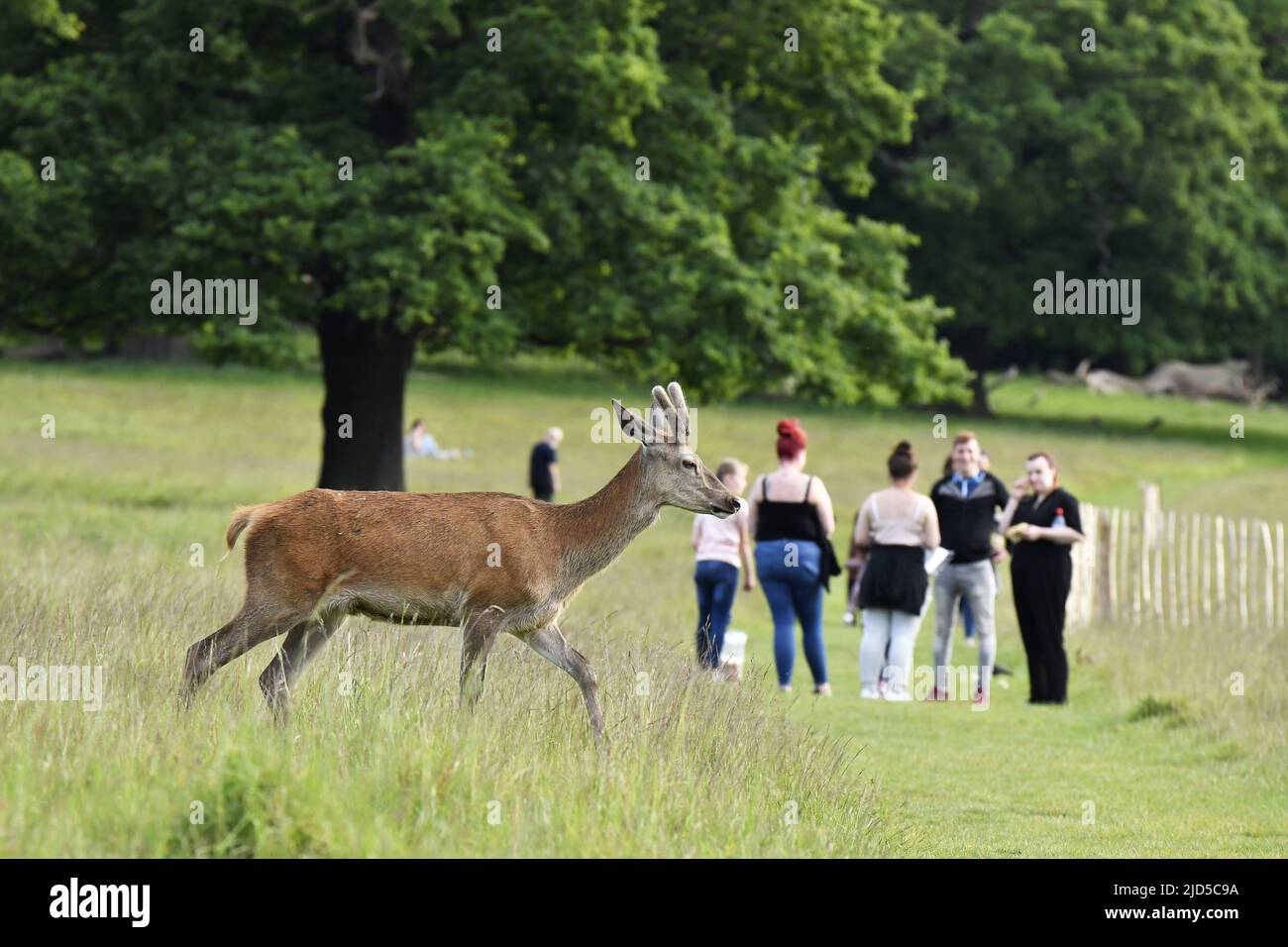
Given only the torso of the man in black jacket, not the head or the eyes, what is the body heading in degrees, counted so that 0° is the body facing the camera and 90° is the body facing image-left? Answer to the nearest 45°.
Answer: approximately 0°

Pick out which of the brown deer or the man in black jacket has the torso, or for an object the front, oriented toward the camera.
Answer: the man in black jacket

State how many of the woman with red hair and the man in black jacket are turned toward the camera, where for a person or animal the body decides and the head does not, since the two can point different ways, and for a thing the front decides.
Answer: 1

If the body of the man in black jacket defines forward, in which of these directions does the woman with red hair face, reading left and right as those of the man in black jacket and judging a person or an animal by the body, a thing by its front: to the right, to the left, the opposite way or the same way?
the opposite way

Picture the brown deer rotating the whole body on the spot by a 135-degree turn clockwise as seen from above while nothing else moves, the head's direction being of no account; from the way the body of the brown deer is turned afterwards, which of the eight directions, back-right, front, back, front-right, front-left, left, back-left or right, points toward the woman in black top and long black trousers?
back

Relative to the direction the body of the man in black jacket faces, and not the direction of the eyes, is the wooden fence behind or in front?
behind

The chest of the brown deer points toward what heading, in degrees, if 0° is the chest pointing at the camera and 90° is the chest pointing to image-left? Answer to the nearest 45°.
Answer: approximately 270°

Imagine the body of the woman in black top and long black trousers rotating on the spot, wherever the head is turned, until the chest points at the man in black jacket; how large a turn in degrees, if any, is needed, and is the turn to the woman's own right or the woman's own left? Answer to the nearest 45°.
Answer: approximately 90° to the woman's own right

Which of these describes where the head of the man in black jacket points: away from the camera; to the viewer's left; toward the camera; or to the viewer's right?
toward the camera

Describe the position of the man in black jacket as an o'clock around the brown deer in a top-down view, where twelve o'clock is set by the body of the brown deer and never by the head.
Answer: The man in black jacket is roughly at 10 o'clock from the brown deer.

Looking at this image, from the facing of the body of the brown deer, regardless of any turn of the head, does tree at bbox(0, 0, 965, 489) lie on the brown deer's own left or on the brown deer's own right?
on the brown deer's own left

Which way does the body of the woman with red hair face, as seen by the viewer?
away from the camera

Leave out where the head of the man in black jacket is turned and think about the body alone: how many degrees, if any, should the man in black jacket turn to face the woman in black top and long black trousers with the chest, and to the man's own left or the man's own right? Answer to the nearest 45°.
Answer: approximately 45° to the man's own left

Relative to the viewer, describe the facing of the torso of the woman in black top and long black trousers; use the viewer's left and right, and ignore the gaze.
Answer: facing the viewer and to the left of the viewer

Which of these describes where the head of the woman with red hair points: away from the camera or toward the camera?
away from the camera

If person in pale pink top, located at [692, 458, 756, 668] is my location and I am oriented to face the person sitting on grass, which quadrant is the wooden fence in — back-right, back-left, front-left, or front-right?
front-right
